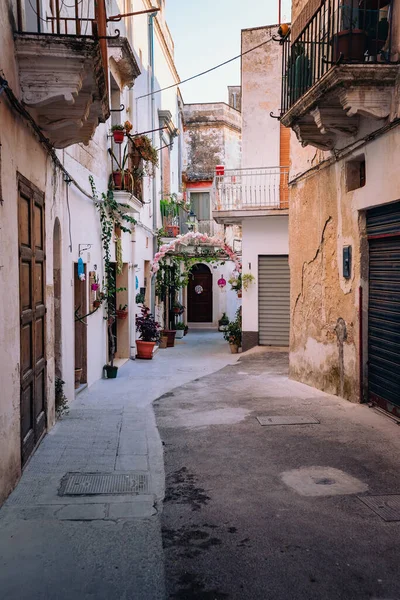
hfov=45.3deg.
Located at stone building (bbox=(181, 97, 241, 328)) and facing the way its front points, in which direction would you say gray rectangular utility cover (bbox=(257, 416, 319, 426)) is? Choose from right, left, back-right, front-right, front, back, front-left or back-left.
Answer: front

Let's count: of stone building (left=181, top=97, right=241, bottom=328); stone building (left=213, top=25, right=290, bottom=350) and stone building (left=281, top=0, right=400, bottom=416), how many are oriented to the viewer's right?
0

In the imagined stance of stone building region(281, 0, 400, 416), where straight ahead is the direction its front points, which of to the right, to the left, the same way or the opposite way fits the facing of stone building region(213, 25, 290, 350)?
to the left

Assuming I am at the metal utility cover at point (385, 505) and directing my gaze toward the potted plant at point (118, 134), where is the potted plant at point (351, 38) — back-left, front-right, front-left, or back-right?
front-right

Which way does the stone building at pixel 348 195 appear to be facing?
to the viewer's left

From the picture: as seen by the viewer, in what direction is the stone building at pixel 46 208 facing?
to the viewer's right

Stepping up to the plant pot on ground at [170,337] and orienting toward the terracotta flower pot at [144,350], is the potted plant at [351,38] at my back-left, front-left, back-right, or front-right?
front-left

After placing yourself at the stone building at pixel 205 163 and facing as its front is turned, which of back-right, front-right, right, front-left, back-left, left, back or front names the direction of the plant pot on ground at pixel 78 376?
front

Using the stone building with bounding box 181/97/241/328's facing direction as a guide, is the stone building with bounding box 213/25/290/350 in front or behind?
in front

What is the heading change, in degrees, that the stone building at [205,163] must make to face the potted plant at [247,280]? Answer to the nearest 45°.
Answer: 0° — it already faces it

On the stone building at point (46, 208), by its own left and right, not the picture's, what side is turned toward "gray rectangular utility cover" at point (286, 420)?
front

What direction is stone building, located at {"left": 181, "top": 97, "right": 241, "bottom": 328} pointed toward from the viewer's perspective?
toward the camera
